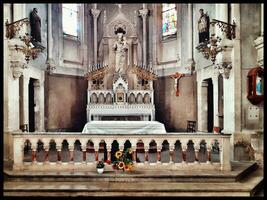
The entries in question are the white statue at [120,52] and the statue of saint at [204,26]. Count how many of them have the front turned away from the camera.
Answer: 0

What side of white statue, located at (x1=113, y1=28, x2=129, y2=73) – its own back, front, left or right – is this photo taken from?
front

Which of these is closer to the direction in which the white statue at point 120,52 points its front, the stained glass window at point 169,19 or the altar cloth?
the altar cloth

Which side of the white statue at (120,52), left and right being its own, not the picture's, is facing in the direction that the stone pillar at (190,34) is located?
left

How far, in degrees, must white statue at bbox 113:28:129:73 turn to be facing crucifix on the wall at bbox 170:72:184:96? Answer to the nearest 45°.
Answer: approximately 90° to its left

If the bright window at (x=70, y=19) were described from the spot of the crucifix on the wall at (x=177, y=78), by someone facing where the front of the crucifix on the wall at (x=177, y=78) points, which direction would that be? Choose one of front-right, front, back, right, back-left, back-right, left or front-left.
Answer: front-right

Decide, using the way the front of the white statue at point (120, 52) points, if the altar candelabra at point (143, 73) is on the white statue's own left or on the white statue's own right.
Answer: on the white statue's own left

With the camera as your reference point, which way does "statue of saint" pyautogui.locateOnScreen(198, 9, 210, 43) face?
facing the viewer and to the left of the viewer

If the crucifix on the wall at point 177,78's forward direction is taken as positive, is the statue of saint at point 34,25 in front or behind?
in front

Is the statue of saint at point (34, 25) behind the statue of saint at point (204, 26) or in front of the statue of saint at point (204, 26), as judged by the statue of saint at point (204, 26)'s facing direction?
in front

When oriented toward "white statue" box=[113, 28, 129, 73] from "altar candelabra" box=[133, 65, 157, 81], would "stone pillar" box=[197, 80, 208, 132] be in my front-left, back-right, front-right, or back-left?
back-left
